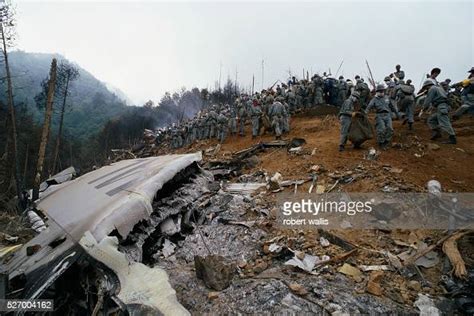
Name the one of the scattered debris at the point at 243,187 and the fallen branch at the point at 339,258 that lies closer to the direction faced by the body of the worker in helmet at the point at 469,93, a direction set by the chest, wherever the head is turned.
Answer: the scattered debris

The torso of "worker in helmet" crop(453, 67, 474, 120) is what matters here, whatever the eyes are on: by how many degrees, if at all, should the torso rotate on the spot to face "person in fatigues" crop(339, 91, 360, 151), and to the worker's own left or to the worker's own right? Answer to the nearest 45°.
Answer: approximately 45° to the worker's own left

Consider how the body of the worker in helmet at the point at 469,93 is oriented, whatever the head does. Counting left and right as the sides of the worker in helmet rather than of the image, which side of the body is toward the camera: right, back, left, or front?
left

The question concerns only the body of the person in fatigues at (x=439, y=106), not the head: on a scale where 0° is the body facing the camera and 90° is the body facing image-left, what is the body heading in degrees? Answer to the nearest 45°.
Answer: approximately 90°
